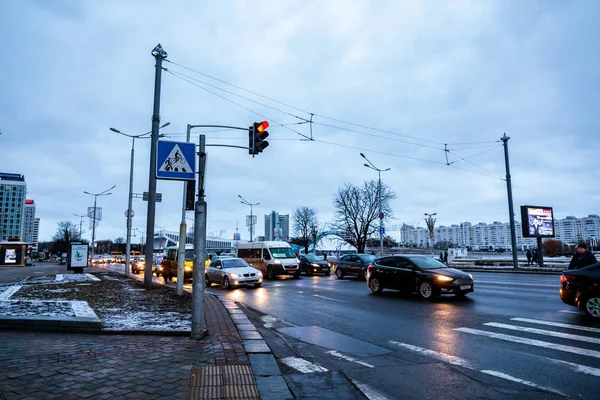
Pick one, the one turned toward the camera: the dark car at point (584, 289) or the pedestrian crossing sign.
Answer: the pedestrian crossing sign

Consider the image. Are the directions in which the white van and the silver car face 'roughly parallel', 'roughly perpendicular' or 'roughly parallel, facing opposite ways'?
roughly parallel

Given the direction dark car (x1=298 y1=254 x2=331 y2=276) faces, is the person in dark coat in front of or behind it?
in front

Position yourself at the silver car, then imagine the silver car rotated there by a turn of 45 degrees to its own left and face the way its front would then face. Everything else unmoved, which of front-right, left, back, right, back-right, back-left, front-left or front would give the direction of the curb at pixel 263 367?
right

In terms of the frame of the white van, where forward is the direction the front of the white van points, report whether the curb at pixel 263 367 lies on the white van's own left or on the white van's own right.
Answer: on the white van's own right

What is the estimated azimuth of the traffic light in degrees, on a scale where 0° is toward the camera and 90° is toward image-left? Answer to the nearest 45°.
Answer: approximately 315°

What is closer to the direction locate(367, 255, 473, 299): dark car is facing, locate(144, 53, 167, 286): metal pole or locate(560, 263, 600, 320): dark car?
the dark car

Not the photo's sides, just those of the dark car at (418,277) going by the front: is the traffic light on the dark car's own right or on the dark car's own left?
on the dark car's own right

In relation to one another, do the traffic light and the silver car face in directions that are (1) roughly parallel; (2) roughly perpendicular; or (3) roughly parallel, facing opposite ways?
roughly parallel

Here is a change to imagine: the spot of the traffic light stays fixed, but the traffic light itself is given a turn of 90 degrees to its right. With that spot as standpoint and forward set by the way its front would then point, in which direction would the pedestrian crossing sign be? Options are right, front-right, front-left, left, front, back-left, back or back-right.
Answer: front

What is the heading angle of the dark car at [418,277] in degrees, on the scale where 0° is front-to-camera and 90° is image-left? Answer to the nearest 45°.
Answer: approximately 315°

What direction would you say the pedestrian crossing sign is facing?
toward the camera

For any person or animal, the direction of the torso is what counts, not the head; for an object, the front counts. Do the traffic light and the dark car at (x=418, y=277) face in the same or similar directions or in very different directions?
same or similar directions

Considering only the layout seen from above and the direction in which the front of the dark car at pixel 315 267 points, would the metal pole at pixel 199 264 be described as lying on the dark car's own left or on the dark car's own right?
on the dark car's own right
